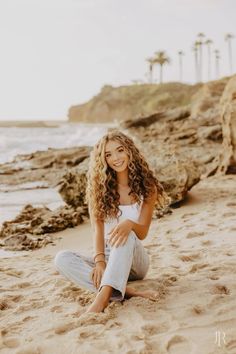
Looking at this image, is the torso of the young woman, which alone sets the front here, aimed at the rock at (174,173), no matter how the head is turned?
no

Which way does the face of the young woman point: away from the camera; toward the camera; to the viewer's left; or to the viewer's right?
toward the camera

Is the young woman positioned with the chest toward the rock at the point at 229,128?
no

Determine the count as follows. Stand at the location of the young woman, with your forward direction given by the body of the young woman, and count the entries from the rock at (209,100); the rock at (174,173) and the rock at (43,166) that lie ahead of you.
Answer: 0

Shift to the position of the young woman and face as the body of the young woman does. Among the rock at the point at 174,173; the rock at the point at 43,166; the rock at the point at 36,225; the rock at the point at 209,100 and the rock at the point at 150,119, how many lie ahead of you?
0

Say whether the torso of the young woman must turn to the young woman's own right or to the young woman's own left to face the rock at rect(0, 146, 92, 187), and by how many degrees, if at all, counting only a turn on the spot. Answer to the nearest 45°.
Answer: approximately 180°

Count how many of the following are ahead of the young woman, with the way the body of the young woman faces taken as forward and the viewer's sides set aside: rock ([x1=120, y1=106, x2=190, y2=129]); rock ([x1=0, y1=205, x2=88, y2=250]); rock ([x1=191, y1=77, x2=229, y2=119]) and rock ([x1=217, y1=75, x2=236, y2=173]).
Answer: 0

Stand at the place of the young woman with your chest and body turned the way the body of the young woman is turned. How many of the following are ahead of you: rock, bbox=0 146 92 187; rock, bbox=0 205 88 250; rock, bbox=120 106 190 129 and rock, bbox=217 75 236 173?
0

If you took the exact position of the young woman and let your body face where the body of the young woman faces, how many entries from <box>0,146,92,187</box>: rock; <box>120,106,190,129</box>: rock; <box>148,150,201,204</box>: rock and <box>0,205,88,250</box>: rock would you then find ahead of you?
0

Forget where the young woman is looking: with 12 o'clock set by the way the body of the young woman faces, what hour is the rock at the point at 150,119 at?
The rock is roughly at 6 o'clock from the young woman.

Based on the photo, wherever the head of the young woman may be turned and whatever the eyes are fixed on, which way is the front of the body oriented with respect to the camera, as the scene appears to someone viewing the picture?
toward the camera

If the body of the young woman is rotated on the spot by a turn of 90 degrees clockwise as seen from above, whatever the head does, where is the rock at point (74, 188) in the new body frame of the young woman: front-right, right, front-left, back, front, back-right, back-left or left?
right

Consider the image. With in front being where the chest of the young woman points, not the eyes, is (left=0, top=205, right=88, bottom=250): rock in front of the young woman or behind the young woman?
behind
